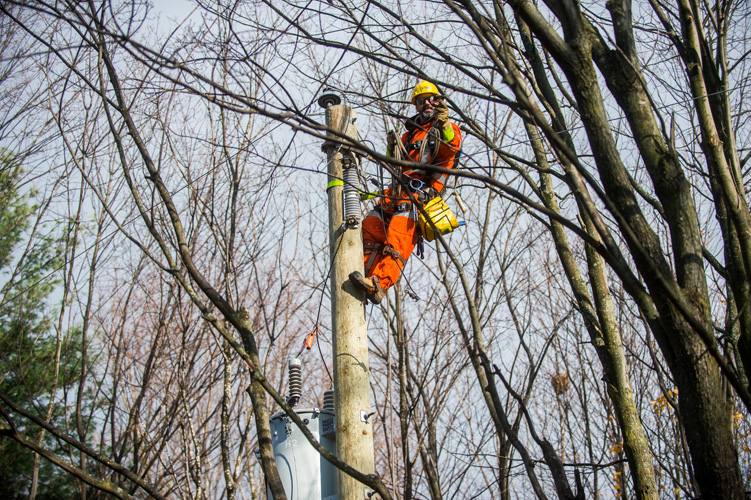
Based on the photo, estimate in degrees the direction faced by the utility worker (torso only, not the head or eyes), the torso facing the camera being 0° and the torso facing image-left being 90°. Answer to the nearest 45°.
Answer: approximately 45°
